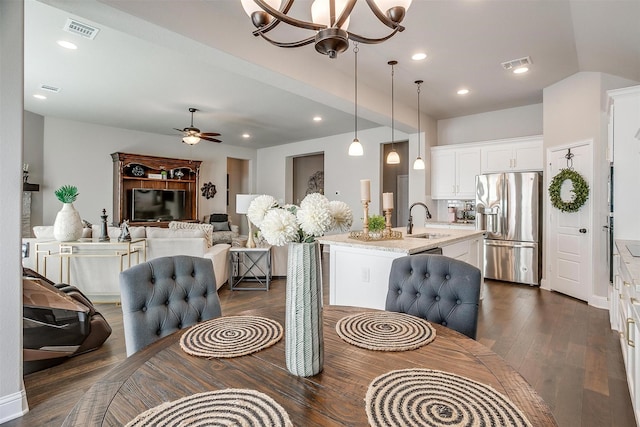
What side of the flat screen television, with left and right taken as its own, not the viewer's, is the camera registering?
front

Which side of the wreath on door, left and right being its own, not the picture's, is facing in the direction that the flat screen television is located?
right

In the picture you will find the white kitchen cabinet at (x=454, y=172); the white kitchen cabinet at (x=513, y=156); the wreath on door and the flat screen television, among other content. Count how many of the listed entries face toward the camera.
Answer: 4

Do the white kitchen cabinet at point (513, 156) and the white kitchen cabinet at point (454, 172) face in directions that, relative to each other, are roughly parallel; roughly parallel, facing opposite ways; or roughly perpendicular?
roughly parallel

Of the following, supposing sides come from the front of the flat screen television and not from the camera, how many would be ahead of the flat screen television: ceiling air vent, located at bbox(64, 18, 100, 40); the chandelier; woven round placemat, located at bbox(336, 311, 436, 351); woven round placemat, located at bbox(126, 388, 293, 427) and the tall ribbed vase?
5

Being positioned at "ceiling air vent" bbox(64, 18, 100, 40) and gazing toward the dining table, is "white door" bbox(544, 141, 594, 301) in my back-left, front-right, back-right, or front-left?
front-left

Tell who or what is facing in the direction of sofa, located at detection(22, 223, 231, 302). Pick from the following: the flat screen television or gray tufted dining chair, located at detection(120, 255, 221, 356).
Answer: the flat screen television

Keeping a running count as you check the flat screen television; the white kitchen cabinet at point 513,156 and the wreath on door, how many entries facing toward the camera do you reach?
3

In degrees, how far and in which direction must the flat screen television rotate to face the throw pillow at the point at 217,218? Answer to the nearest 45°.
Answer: approximately 90° to its left

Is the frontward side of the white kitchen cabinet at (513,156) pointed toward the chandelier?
yes

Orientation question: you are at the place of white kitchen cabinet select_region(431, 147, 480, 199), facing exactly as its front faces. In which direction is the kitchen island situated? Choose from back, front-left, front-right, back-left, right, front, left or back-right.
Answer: front

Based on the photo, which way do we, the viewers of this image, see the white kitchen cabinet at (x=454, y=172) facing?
facing the viewer

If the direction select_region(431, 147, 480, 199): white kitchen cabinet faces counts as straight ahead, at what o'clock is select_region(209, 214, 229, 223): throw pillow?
The throw pillow is roughly at 3 o'clock from the white kitchen cabinet.

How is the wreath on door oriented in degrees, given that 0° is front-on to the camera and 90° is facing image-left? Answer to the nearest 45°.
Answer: approximately 0°

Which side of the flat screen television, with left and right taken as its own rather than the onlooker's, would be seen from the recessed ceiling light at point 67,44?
front

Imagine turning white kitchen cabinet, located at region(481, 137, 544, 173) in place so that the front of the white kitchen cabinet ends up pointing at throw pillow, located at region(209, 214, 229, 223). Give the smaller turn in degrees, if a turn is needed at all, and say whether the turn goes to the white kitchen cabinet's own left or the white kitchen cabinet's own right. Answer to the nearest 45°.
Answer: approximately 90° to the white kitchen cabinet's own right
